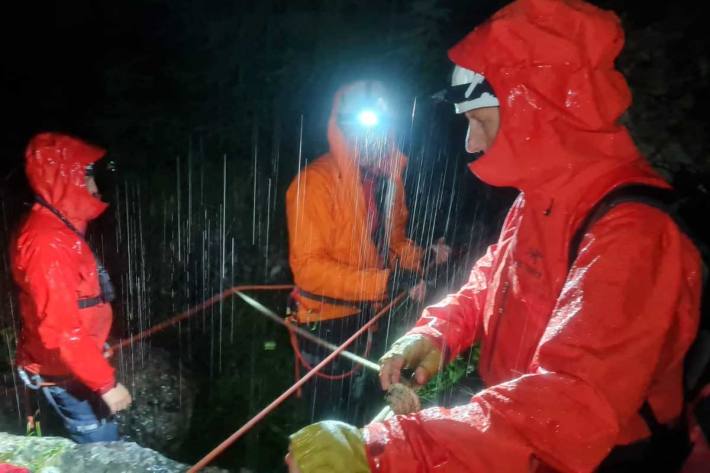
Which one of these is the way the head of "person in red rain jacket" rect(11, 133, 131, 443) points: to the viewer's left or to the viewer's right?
to the viewer's right

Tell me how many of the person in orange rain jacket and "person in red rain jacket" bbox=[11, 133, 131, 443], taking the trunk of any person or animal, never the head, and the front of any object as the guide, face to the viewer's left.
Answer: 0

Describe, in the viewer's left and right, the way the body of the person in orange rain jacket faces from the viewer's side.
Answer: facing the viewer and to the right of the viewer

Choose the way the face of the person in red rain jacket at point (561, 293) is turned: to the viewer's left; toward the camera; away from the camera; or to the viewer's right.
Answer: to the viewer's left

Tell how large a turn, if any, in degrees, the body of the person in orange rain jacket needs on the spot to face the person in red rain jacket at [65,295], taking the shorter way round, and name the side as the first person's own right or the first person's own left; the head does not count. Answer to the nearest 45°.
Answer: approximately 90° to the first person's own right

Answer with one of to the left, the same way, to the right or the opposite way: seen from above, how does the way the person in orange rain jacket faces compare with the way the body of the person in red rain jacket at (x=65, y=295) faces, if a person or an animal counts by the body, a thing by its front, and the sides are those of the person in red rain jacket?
to the right

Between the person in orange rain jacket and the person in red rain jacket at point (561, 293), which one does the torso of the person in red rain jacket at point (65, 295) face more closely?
the person in orange rain jacket

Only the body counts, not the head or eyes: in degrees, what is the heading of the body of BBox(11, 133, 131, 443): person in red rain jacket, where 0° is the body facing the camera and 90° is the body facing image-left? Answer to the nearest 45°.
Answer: approximately 270°
